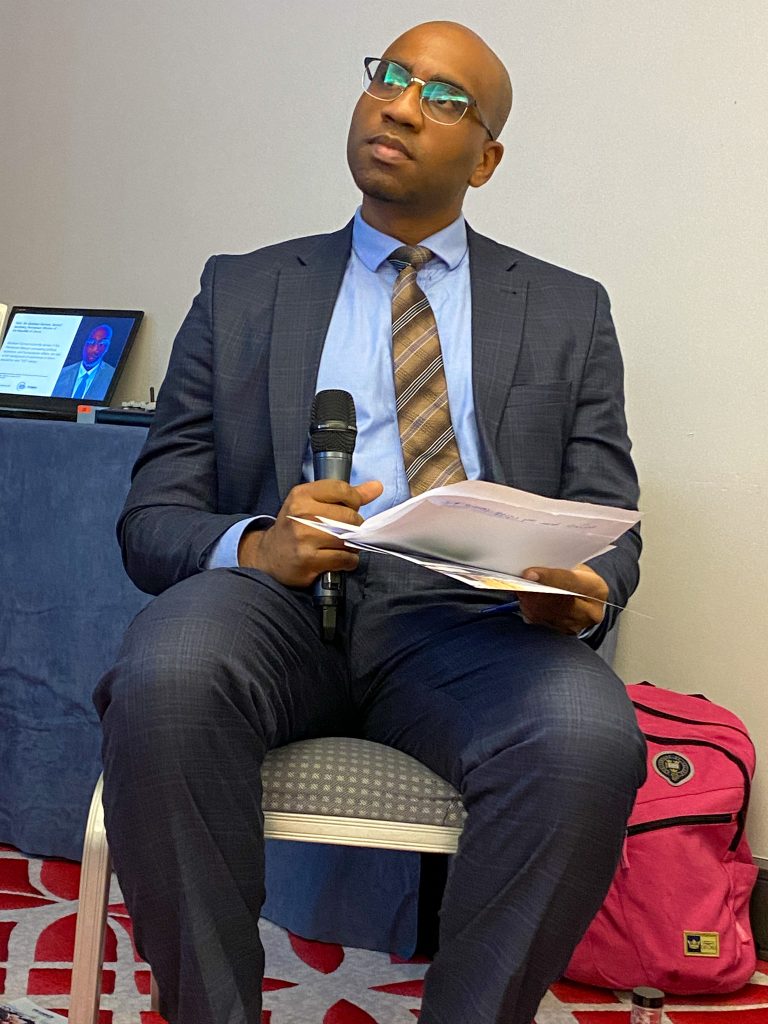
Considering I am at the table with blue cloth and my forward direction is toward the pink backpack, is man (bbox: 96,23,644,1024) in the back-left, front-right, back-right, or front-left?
front-right

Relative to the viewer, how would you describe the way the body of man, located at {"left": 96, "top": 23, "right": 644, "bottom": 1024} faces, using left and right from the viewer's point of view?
facing the viewer

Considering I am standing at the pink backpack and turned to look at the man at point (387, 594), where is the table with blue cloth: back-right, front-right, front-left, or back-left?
front-right

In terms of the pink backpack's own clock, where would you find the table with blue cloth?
The table with blue cloth is roughly at 3 o'clock from the pink backpack.

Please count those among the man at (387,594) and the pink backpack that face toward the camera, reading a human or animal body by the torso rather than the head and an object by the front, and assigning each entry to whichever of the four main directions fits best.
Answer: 2

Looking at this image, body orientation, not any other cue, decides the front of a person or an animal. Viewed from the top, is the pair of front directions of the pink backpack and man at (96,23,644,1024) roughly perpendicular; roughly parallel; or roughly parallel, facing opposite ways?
roughly parallel

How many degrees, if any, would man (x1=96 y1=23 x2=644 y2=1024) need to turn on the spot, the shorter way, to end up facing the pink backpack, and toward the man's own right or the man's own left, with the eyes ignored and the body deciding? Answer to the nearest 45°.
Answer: approximately 135° to the man's own left

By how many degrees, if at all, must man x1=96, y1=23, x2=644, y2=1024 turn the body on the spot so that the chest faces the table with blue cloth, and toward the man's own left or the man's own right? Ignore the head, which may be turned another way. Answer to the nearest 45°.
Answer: approximately 135° to the man's own right

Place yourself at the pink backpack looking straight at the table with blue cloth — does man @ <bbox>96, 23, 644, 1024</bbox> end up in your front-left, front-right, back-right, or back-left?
front-left
